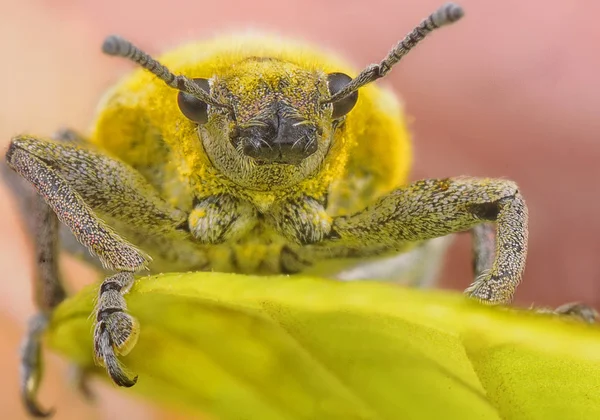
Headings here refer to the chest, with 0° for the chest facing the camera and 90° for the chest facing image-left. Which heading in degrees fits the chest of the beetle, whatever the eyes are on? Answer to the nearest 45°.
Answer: approximately 0°
